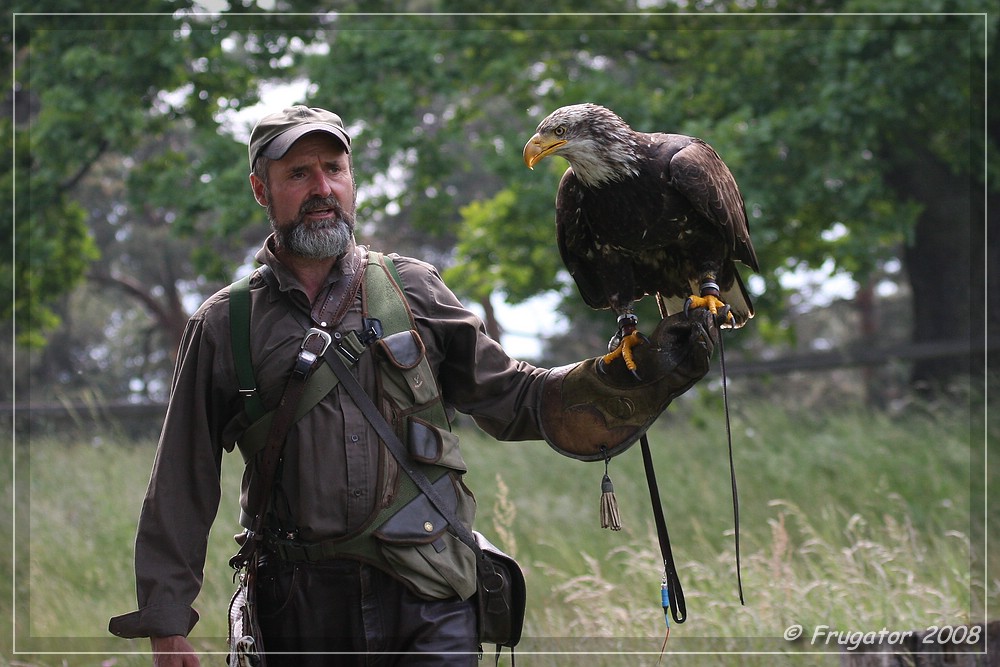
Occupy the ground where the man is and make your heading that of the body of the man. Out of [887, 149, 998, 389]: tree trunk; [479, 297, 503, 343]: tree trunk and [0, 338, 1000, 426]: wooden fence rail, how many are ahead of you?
0

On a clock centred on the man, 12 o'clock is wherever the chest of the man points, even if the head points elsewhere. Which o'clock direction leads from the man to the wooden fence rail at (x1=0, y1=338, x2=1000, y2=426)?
The wooden fence rail is roughly at 7 o'clock from the man.

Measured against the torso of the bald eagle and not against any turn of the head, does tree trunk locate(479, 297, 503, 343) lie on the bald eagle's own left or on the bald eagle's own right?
on the bald eagle's own right

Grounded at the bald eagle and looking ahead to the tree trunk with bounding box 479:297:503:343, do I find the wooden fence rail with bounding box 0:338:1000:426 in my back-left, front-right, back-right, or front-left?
front-right

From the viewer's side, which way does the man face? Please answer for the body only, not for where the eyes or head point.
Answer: toward the camera

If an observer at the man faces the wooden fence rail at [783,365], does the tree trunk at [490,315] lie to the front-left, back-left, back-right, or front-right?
front-left

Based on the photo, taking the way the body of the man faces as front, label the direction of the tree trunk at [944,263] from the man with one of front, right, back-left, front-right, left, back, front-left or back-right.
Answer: back-left

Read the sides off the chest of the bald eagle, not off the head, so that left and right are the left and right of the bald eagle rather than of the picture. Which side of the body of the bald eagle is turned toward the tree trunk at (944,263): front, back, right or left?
back

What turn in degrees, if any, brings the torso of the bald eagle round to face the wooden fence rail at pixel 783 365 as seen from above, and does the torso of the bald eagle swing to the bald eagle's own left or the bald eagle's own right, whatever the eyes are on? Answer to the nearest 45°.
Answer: approximately 135° to the bald eagle's own right

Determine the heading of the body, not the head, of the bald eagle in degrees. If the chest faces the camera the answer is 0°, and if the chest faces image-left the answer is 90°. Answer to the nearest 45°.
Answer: approximately 45°

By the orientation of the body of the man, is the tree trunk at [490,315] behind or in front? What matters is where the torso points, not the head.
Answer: behind

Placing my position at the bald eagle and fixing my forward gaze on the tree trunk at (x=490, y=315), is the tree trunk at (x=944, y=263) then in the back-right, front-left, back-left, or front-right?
front-right
